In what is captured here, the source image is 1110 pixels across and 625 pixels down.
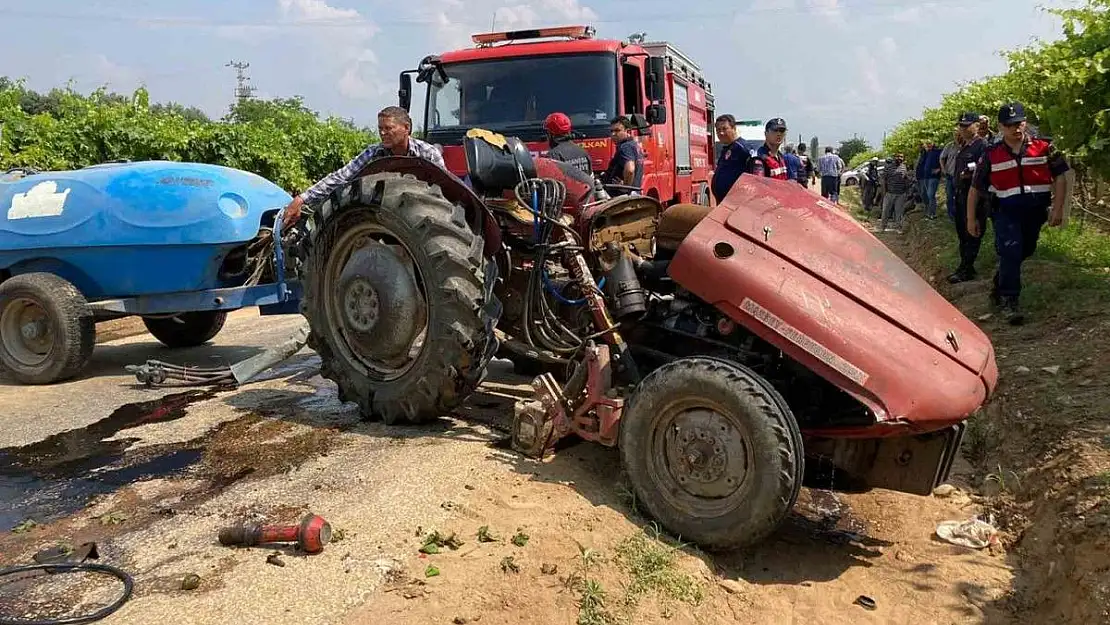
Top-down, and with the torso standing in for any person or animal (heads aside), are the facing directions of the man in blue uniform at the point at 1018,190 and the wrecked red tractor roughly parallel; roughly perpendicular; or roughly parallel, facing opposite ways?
roughly perpendicular

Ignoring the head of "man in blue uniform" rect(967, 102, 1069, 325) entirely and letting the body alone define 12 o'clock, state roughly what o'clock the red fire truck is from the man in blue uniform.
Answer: The red fire truck is roughly at 3 o'clock from the man in blue uniform.

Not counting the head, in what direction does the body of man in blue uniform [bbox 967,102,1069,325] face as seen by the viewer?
toward the camera

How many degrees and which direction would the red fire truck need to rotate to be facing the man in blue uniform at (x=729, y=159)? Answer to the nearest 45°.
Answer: approximately 90° to its left

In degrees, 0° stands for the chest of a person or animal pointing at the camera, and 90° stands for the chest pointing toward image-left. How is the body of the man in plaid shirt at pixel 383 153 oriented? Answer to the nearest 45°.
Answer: approximately 45°

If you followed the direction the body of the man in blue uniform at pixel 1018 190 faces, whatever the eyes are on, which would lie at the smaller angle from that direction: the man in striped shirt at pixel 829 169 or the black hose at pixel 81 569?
the black hose

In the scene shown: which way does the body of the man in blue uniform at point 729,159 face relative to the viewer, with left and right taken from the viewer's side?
facing the viewer and to the left of the viewer

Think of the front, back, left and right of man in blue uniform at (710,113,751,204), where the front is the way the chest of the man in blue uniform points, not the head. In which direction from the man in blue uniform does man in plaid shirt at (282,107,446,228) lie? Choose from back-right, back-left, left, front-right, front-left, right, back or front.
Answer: front

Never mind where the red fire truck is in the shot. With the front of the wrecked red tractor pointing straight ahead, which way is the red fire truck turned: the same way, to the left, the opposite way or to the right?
to the right

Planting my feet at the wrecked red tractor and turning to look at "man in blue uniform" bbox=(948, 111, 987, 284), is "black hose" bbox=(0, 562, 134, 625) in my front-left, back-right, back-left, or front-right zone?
back-left

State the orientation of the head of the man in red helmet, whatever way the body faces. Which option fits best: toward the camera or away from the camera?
away from the camera
